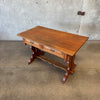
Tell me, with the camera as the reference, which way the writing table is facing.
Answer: facing the viewer and to the left of the viewer
